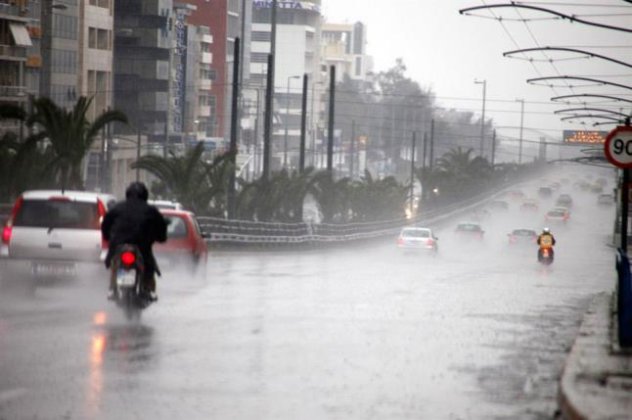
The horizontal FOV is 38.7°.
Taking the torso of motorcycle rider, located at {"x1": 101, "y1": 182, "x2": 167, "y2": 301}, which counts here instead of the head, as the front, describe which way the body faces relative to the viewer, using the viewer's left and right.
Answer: facing away from the viewer

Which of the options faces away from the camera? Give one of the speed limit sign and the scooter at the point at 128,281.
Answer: the scooter

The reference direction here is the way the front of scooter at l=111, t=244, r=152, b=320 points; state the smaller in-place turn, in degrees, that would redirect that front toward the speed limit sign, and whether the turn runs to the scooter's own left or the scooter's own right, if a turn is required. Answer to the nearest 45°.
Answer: approximately 90° to the scooter's own right

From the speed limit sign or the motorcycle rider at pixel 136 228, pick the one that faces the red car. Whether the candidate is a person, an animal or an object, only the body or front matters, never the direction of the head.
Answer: the motorcycle rider

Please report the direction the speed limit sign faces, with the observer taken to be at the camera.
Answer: facing the viewer

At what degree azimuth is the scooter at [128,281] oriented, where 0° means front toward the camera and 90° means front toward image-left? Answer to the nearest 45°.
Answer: approximately 180°

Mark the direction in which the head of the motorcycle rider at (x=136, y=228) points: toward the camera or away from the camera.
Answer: away from the camera

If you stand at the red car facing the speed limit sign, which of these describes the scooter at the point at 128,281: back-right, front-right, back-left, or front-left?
front-right

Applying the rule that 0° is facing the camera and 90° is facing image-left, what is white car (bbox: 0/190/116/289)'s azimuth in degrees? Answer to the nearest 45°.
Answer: approximately 180°

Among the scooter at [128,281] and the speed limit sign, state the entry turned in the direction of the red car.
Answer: the scooter
